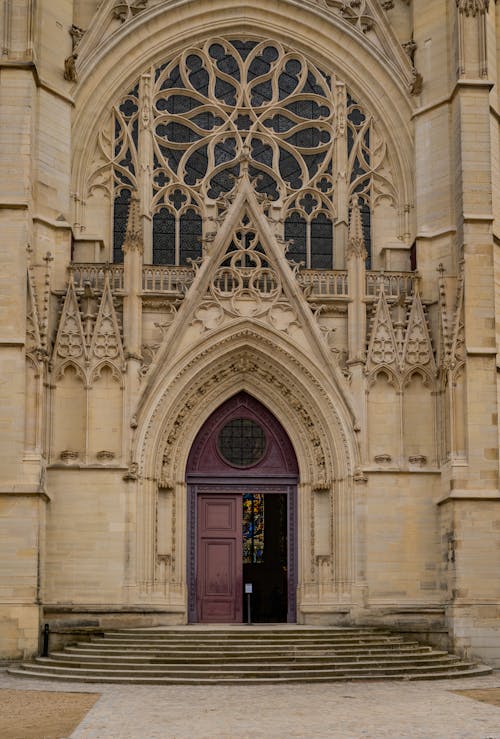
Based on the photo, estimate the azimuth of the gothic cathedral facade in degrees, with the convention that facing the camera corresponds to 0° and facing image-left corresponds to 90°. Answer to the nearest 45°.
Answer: approximately 0°
